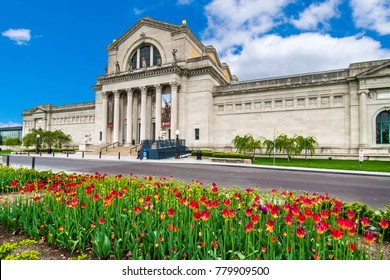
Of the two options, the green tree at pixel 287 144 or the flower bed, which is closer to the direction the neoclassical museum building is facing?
the flower bed

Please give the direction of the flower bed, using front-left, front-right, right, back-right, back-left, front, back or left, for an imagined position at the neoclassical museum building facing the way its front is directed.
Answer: front-left

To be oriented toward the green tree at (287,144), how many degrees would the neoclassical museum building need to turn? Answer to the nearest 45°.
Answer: approximately 90° to its left

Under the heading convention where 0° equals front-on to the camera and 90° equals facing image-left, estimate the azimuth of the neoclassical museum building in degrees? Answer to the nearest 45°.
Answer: approximately 45°
